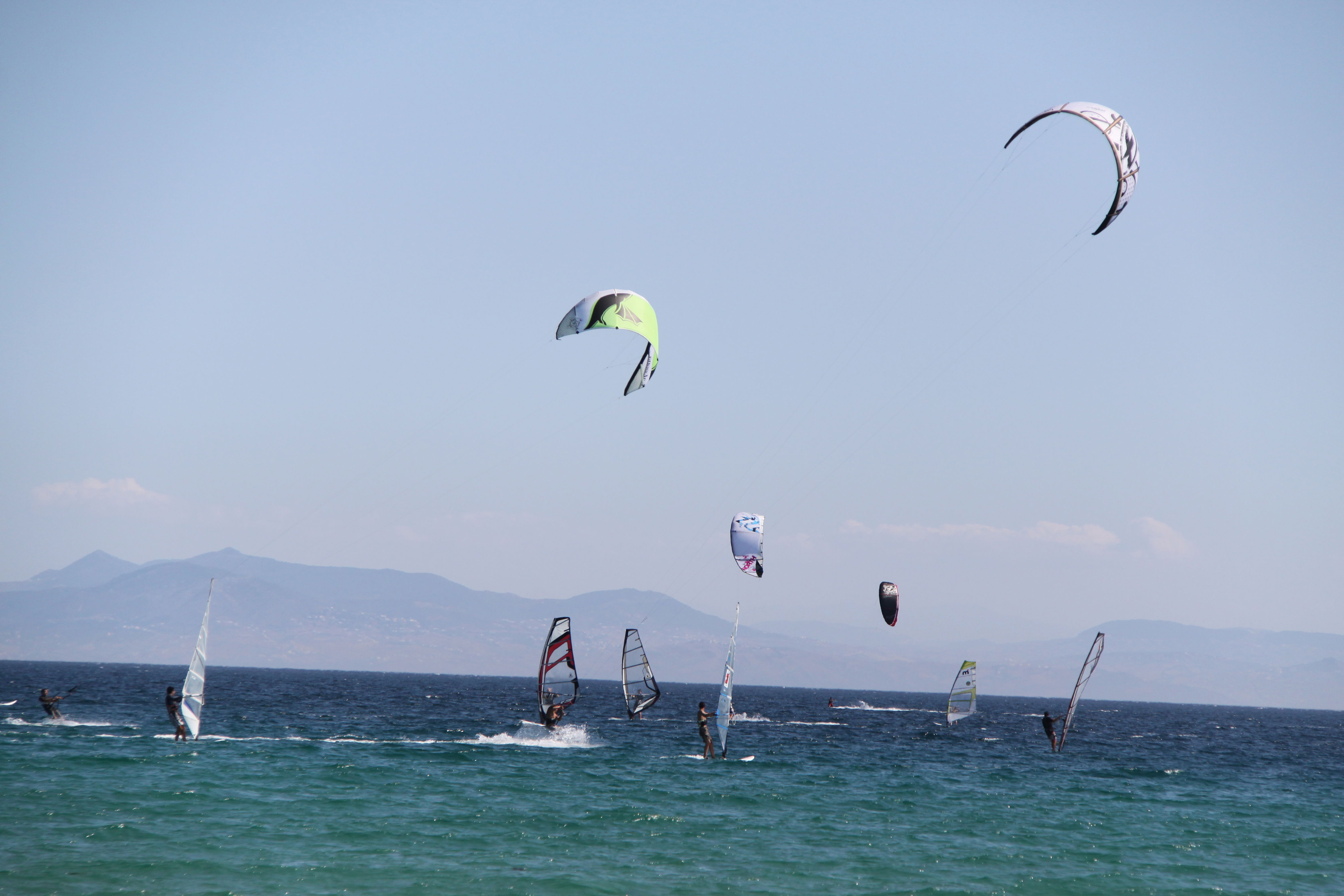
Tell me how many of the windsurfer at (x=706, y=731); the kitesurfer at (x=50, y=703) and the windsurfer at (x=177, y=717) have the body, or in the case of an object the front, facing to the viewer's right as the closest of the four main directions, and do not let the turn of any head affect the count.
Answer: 3

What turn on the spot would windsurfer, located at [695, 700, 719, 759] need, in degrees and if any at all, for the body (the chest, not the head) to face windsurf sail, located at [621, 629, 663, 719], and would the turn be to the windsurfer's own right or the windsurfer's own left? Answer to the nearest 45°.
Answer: approximately 135° to the windsurfer's own left

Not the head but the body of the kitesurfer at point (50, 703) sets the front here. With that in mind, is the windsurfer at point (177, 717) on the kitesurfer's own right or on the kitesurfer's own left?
on the kitesurfer's own right

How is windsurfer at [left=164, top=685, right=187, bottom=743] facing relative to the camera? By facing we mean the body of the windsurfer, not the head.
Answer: to the viewer's right

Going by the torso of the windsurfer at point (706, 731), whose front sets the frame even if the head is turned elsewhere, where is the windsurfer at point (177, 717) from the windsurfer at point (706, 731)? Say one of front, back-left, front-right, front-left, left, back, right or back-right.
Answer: back

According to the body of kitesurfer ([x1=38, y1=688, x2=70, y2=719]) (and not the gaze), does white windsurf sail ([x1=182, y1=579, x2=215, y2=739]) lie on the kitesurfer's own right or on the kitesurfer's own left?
on the kitesurfer's own right

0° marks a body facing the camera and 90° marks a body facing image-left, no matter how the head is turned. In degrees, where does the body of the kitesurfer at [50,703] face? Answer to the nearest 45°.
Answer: approximately 270°

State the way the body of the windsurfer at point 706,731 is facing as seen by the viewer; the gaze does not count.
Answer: to the viewer's right

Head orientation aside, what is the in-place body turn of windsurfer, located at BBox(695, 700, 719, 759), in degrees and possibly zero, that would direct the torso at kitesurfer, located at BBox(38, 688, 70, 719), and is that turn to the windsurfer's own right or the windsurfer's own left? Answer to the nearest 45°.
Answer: approximately 180°
